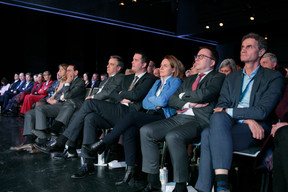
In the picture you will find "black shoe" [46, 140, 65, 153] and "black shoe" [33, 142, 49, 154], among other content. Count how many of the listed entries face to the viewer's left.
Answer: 2

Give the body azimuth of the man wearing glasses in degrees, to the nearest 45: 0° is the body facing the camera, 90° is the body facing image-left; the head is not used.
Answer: approximately 45°

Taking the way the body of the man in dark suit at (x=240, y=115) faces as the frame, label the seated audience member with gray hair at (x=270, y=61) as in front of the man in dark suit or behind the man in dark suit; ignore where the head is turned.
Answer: behind

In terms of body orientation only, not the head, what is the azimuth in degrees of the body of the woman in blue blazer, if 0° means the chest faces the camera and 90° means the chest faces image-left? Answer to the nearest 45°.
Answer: approximately 45°

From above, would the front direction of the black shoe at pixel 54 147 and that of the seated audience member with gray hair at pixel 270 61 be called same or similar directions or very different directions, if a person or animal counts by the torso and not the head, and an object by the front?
same or similar directions

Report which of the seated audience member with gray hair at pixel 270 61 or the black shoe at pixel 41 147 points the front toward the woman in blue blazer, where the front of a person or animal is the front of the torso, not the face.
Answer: the seated audience member with gray hair

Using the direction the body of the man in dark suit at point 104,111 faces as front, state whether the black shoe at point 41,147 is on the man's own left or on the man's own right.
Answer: on the man's own right

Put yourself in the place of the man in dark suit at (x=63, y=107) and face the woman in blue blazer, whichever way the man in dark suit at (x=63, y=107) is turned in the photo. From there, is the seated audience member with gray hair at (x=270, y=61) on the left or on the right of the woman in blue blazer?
left

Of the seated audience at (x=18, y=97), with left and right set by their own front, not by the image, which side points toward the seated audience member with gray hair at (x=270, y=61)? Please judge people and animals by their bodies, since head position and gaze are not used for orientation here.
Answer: left

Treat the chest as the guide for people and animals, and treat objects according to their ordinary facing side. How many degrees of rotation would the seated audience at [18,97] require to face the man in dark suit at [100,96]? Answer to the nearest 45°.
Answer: approximately 45° to their left

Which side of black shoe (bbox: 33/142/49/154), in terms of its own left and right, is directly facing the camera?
left

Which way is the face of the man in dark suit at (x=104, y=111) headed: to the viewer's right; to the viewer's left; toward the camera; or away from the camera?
to the viewer's left

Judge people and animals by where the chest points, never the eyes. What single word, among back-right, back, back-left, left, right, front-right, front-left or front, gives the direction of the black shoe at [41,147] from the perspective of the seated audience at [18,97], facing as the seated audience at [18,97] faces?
front-left

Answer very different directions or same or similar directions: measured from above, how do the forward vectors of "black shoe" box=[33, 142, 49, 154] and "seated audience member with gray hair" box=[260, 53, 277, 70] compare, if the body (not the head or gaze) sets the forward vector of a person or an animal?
same or similar directions

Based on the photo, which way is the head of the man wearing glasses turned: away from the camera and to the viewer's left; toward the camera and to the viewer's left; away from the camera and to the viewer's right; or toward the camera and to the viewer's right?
toward the camera and to the viewer's left

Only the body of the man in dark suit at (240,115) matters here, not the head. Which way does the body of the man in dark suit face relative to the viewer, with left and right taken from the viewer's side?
facing the viewer and to the left of the viewer
